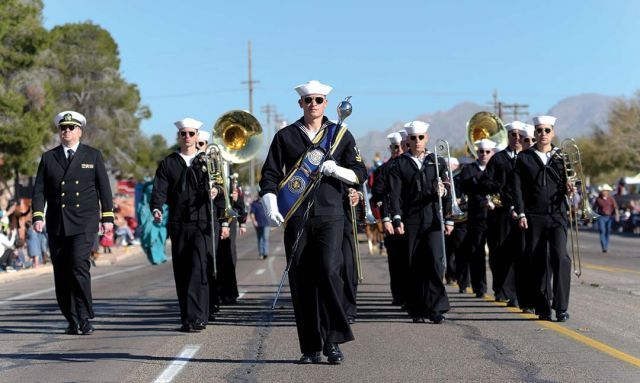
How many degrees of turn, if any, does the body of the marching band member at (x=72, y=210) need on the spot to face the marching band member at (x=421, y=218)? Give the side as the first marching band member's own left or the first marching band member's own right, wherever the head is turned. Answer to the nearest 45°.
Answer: approximately 90° to the first marching band member's own left

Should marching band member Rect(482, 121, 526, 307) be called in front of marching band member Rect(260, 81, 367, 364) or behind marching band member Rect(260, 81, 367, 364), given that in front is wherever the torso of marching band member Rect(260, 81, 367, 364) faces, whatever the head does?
behind

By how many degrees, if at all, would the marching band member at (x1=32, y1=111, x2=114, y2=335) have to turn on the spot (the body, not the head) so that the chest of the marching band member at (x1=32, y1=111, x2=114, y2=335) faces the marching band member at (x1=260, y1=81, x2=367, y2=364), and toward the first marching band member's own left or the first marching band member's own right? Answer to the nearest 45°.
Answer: approximately 45° to the first marching band member's own left
